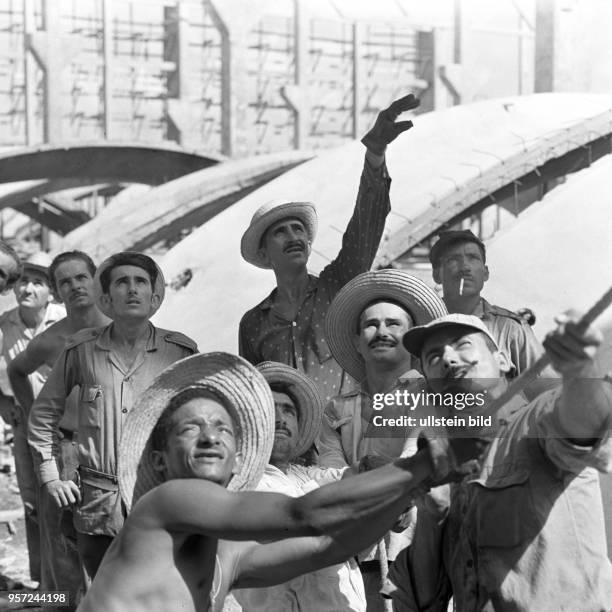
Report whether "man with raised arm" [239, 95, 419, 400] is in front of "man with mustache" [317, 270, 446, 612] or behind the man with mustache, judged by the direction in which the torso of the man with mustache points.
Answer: behind

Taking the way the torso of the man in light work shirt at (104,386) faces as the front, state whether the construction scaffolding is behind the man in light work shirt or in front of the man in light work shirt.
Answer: behind

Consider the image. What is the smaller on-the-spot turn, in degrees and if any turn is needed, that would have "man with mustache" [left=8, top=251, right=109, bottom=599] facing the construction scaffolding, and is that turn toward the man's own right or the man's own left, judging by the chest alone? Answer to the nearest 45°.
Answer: approximately 135° to the man's own left

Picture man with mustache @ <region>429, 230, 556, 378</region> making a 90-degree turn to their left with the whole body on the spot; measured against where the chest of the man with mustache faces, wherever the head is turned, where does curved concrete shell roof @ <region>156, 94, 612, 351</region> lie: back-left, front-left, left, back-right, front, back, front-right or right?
left

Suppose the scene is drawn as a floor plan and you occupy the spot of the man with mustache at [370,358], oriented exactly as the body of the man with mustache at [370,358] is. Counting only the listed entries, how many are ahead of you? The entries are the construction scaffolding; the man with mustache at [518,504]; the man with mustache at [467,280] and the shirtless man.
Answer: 2

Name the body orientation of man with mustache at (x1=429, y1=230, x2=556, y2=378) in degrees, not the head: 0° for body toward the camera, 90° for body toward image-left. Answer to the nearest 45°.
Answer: approximately 0°

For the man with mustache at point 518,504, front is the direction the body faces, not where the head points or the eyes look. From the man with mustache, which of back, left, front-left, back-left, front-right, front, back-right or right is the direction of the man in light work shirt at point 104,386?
right

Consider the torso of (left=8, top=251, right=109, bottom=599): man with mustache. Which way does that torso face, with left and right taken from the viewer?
facing the viewer and to the right of the viewer
